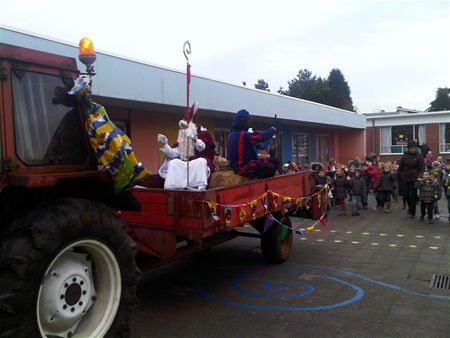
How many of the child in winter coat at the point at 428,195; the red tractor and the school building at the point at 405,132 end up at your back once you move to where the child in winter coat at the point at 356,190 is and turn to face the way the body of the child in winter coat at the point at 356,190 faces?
1

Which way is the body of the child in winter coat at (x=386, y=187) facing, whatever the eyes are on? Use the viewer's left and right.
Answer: facing the viewer and to the left of the viewer

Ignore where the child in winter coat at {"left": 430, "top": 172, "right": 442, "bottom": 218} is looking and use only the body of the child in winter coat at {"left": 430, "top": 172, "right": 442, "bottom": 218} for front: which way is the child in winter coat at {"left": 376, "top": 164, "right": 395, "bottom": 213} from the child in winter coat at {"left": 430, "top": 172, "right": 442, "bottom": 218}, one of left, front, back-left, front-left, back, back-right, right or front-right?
right

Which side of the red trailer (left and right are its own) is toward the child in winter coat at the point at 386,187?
back

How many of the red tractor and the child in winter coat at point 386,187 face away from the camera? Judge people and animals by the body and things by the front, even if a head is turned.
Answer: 0

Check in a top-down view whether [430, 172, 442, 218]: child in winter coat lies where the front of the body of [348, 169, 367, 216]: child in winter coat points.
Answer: no

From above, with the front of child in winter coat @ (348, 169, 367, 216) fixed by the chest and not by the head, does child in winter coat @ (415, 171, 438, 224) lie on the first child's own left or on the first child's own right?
on the first child's own left

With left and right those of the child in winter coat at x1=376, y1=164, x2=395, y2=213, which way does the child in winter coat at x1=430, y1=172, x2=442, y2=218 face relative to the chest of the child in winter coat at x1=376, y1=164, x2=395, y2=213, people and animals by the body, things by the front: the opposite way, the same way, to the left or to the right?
the same way

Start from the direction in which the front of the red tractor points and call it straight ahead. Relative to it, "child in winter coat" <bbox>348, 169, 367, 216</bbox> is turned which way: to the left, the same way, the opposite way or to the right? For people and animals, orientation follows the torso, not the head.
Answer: the same way

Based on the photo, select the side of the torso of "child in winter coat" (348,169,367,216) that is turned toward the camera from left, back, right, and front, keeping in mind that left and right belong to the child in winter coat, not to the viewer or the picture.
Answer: front

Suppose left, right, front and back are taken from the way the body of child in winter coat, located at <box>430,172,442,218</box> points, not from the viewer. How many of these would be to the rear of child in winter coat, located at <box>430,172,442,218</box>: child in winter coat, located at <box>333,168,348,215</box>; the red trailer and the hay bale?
0

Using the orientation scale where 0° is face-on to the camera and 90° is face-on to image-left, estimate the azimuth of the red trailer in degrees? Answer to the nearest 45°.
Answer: approximately 45°

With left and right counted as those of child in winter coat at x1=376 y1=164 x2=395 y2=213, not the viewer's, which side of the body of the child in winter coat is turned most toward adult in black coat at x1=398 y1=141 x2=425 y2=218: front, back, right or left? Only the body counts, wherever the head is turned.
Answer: left

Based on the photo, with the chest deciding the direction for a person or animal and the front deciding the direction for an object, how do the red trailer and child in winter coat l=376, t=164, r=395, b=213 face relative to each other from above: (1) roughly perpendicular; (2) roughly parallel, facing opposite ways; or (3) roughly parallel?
roughly parallel

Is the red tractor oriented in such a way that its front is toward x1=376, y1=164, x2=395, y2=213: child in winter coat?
no

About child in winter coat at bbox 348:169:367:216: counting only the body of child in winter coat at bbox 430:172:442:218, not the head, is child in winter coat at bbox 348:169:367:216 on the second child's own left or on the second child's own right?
on the second child's own right

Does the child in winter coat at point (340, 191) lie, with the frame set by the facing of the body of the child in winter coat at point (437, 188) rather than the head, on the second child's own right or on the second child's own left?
on the second child's own right

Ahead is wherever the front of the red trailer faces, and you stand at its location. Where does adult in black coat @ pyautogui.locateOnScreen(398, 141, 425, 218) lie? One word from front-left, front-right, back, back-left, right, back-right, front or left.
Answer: back
